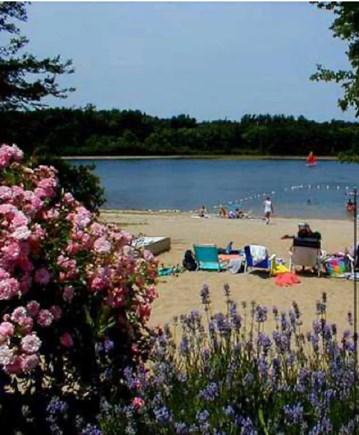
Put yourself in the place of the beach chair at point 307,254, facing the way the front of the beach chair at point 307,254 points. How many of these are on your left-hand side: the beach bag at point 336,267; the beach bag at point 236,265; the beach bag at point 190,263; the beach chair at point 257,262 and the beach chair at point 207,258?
4

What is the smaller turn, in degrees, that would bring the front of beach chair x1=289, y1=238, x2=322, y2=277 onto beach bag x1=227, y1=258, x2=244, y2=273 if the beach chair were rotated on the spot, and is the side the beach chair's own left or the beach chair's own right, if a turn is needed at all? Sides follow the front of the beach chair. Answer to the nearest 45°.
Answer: approximately 90° to the beach chair's own left

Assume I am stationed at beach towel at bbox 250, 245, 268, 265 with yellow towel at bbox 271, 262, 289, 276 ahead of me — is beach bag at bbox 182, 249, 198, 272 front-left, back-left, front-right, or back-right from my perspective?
back-right

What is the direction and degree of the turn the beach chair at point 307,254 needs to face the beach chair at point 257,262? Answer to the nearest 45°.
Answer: approximately 90° to its left

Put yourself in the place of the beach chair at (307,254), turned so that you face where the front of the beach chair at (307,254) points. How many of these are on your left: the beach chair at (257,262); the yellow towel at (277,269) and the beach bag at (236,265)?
3

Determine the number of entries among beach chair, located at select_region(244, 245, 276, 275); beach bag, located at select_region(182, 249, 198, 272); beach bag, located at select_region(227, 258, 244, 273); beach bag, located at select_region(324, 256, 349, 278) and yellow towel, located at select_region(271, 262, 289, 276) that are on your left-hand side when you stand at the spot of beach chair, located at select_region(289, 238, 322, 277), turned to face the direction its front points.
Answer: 4

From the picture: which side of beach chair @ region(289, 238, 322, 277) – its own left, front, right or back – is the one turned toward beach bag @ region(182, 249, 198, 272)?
left

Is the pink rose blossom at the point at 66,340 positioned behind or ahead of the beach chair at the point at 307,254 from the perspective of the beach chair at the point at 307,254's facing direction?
behind

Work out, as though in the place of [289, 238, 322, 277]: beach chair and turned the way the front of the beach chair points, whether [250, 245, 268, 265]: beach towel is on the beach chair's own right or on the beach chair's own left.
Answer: on the beach chair's own left

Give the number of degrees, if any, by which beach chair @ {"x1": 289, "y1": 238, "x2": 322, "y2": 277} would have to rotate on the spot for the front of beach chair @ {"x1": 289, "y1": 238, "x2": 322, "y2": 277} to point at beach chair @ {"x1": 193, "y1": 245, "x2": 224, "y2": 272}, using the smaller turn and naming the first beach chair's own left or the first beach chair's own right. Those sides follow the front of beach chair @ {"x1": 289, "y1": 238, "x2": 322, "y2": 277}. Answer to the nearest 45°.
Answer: approximately 90° to the first beach chair's own left

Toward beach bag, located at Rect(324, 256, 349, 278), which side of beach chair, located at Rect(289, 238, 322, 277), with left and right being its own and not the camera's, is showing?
right

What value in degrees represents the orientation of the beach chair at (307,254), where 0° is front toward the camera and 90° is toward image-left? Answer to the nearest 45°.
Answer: approximately 180°

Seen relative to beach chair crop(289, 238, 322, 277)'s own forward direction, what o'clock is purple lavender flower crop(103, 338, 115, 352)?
The purple lavender flower is roughly at 6 o'clock from the beach chair.

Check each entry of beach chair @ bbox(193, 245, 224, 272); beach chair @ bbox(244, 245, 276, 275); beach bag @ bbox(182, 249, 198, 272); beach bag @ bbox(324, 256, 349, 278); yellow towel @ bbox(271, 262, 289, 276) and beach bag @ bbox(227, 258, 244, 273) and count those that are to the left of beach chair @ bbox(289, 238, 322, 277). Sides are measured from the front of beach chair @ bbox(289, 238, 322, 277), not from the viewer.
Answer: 5
